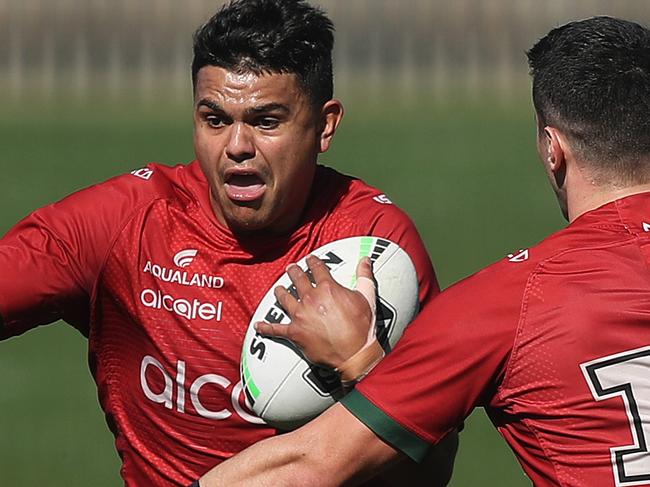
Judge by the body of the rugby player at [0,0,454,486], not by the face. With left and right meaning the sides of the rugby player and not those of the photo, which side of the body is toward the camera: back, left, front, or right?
front

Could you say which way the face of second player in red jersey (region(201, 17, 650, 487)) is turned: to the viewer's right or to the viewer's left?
to the viewer's left

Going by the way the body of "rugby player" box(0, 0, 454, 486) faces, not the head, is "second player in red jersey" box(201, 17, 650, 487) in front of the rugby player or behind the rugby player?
in front
